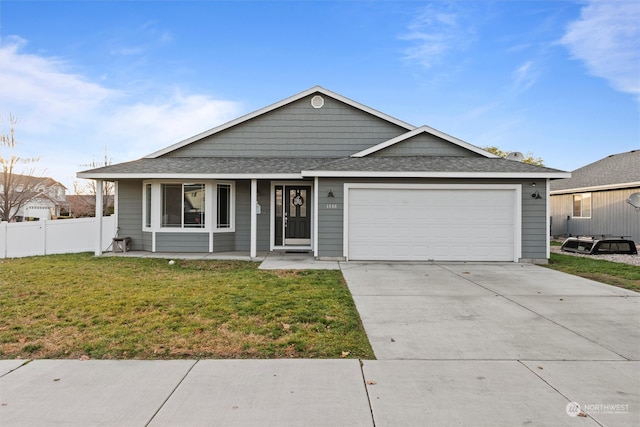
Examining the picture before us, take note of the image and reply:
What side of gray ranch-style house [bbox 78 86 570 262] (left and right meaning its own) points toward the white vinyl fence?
right

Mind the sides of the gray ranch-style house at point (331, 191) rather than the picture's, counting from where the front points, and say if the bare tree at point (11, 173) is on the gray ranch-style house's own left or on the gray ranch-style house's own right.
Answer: on the gray ranch-style house's own right

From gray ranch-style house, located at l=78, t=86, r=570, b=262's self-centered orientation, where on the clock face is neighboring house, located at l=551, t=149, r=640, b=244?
The neighboring house is roughly at 8 o'clock from the gray ranch-style house.

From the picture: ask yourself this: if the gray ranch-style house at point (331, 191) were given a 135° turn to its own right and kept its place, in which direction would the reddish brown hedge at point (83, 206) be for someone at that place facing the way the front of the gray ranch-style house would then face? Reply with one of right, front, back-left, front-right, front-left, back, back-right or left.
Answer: front

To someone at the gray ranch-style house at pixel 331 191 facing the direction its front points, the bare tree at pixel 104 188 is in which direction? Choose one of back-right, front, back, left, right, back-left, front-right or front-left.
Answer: back-right

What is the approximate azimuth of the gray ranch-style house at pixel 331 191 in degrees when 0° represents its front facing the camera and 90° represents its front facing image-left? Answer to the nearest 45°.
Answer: approximately 0°

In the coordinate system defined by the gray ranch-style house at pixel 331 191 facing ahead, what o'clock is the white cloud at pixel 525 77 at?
The white cloud is roughly at 8 o'clock from the gray ranch-style house.

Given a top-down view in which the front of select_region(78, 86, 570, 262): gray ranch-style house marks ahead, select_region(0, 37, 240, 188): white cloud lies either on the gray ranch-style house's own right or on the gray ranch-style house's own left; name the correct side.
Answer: on the gray ranch-style house's own right
